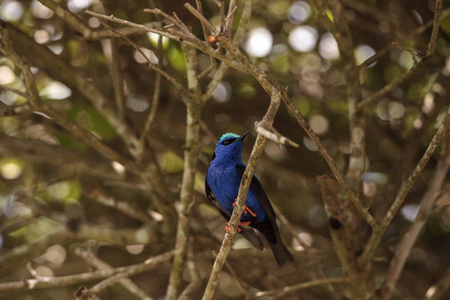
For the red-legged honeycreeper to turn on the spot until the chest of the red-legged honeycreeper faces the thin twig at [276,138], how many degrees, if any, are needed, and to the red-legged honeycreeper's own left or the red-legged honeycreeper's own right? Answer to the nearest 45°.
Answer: approximately 45° to the red-legged honeycreeper's own left

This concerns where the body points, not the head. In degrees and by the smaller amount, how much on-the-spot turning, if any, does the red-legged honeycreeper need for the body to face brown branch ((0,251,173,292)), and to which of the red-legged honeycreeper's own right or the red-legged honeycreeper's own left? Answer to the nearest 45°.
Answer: approximately 45° to the red-legged honeycreeper's own right

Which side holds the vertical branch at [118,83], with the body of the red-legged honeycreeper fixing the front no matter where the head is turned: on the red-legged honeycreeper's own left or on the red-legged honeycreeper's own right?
on the red-legged honeycreeper's own right

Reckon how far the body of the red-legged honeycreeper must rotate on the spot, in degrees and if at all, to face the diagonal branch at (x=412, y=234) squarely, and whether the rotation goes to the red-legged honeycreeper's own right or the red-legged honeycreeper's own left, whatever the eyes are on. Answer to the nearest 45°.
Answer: approximately 135° to the red-legged honeycreeper's own left

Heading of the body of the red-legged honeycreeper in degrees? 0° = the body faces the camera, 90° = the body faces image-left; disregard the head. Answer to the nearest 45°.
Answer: approximately 45°
